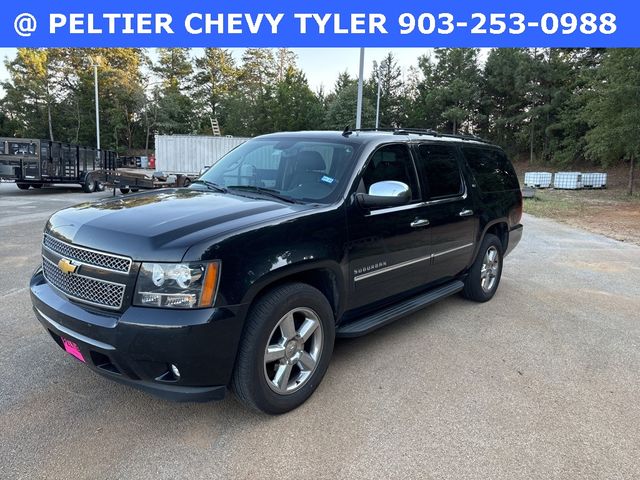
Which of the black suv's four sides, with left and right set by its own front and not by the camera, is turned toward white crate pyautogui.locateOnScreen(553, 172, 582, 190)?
back

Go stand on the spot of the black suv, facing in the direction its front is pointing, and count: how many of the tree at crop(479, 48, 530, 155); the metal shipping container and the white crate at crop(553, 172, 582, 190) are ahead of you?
0

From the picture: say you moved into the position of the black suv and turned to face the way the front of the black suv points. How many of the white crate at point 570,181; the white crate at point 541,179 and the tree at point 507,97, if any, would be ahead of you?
0

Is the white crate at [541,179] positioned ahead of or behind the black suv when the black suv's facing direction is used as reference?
behind

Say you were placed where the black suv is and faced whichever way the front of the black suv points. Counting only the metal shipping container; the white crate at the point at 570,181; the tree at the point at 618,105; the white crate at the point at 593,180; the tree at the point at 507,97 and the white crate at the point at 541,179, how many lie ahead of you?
0

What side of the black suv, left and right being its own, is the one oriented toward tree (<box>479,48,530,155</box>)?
back

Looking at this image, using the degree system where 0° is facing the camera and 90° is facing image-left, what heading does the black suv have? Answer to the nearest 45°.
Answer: approximately 45°

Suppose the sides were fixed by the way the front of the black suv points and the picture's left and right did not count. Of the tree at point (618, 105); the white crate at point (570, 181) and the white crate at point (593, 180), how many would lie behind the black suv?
3

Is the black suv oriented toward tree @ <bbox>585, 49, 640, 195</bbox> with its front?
no

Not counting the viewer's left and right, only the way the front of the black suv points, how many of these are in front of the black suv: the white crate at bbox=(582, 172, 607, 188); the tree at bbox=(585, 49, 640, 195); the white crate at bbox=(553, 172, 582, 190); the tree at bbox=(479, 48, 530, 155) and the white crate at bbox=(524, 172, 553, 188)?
0

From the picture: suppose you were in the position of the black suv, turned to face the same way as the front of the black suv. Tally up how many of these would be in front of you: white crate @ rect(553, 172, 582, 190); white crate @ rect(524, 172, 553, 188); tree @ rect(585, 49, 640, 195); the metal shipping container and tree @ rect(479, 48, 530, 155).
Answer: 0

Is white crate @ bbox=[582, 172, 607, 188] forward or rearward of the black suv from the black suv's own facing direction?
rearward
